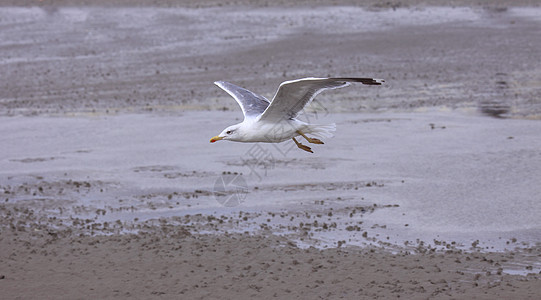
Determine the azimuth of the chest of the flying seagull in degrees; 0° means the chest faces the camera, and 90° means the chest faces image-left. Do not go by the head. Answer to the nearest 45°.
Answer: approximately 90°
